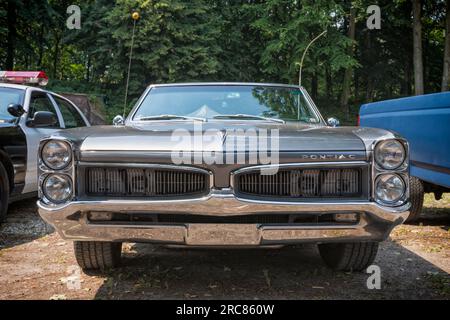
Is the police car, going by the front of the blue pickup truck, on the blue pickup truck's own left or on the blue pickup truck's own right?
on the blue pickup truck's own right

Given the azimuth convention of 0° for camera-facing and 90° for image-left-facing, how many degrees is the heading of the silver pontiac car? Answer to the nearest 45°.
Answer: approximately 0°

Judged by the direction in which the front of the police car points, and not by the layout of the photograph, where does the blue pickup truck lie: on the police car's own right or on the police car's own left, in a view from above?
on the police car's own left

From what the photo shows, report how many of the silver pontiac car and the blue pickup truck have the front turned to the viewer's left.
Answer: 0

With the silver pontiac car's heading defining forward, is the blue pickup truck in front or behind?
behind

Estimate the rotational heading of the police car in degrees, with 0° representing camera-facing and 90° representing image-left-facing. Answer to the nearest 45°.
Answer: approximately 45°

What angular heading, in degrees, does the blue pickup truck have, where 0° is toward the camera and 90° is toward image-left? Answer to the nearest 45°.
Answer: approximately 315°
